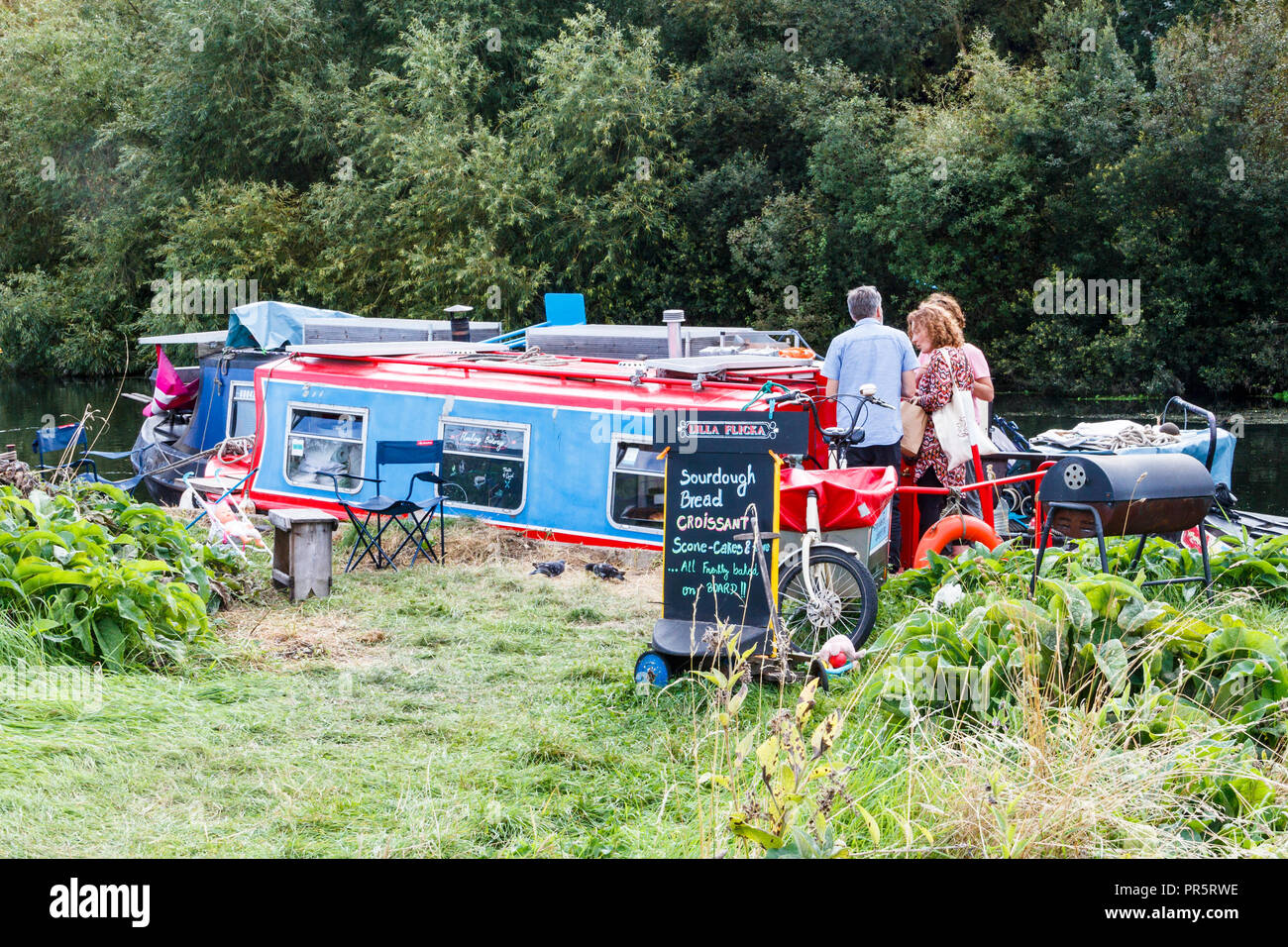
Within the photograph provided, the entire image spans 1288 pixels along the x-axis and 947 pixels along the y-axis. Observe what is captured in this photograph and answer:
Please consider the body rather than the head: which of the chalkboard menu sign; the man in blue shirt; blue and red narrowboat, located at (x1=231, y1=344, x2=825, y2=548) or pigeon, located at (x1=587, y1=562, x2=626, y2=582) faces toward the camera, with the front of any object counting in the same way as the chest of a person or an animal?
the chalkboard menu sign

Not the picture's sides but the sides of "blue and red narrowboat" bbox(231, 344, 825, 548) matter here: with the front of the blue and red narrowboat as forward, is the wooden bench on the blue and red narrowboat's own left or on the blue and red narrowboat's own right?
on the blue and red narrowboat's own left

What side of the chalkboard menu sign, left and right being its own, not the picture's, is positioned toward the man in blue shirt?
back

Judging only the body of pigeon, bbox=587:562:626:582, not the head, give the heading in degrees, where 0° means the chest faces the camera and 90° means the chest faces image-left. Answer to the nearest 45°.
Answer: approximately 90°

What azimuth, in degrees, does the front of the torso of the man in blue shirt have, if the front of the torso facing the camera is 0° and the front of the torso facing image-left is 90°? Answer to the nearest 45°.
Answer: approximately 180°

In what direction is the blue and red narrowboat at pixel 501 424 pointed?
to the viewer's left

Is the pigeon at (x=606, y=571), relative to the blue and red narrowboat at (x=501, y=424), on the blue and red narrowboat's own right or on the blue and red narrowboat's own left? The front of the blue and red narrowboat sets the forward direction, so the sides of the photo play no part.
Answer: on the blue and red narrowboat's own left

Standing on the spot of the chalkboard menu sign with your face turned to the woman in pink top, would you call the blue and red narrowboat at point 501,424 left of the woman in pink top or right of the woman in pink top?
left

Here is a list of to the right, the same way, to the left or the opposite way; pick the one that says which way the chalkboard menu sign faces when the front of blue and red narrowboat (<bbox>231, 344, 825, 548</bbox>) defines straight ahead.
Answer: to the left

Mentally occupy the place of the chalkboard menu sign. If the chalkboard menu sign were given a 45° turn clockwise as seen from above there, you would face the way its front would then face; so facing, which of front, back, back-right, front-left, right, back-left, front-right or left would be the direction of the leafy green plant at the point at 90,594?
front-right

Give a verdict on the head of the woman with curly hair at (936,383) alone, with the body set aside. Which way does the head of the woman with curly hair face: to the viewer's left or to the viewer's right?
to the viewer's left
